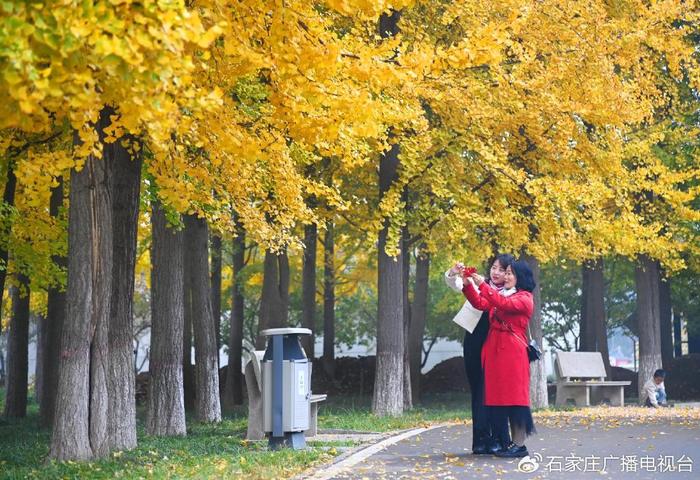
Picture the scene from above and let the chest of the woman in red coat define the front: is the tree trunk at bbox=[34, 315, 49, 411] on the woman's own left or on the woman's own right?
on the woman's own right

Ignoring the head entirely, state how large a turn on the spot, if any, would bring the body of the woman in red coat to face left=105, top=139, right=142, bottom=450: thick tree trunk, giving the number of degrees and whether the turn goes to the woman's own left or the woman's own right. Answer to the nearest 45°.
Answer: approximately 45° to the woman's own right

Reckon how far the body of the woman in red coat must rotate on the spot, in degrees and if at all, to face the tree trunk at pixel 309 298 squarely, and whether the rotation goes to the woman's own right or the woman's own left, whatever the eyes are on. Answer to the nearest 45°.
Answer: approximately 90° to the woman's own right

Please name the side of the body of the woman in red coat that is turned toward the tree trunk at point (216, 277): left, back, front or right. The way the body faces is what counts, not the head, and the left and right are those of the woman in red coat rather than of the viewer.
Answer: right

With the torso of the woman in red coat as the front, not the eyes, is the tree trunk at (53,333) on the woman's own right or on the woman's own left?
on the woman's own right

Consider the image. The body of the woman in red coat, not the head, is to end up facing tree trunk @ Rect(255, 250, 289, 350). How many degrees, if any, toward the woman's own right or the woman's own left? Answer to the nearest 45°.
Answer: approximately 90° to the woman's own right

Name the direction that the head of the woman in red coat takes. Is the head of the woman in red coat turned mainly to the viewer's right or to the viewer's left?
to the viewer's left
